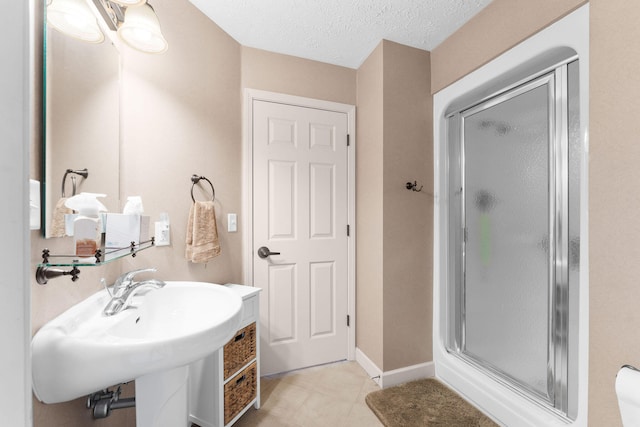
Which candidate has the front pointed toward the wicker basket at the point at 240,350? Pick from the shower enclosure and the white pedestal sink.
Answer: the shower enclosure

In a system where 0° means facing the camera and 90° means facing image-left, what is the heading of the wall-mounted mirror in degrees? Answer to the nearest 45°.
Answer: approximately 315°

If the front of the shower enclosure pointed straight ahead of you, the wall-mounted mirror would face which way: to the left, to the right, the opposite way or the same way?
the opposite way

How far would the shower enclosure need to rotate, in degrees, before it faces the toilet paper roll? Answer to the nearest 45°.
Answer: approximately 90° to its left

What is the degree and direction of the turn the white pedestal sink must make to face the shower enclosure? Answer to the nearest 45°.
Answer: approximately 45° to its left

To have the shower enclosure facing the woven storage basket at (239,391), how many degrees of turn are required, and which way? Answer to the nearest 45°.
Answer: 0° — it already faces it

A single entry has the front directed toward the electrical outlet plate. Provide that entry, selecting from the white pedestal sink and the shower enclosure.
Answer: the shower enclosure

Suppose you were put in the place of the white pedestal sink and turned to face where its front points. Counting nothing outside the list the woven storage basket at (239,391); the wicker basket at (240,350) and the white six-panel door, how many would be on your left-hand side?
3

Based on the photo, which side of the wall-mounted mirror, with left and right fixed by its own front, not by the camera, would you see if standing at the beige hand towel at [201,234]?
left

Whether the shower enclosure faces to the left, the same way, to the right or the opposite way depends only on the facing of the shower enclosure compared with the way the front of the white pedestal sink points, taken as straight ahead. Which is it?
the opposite way
